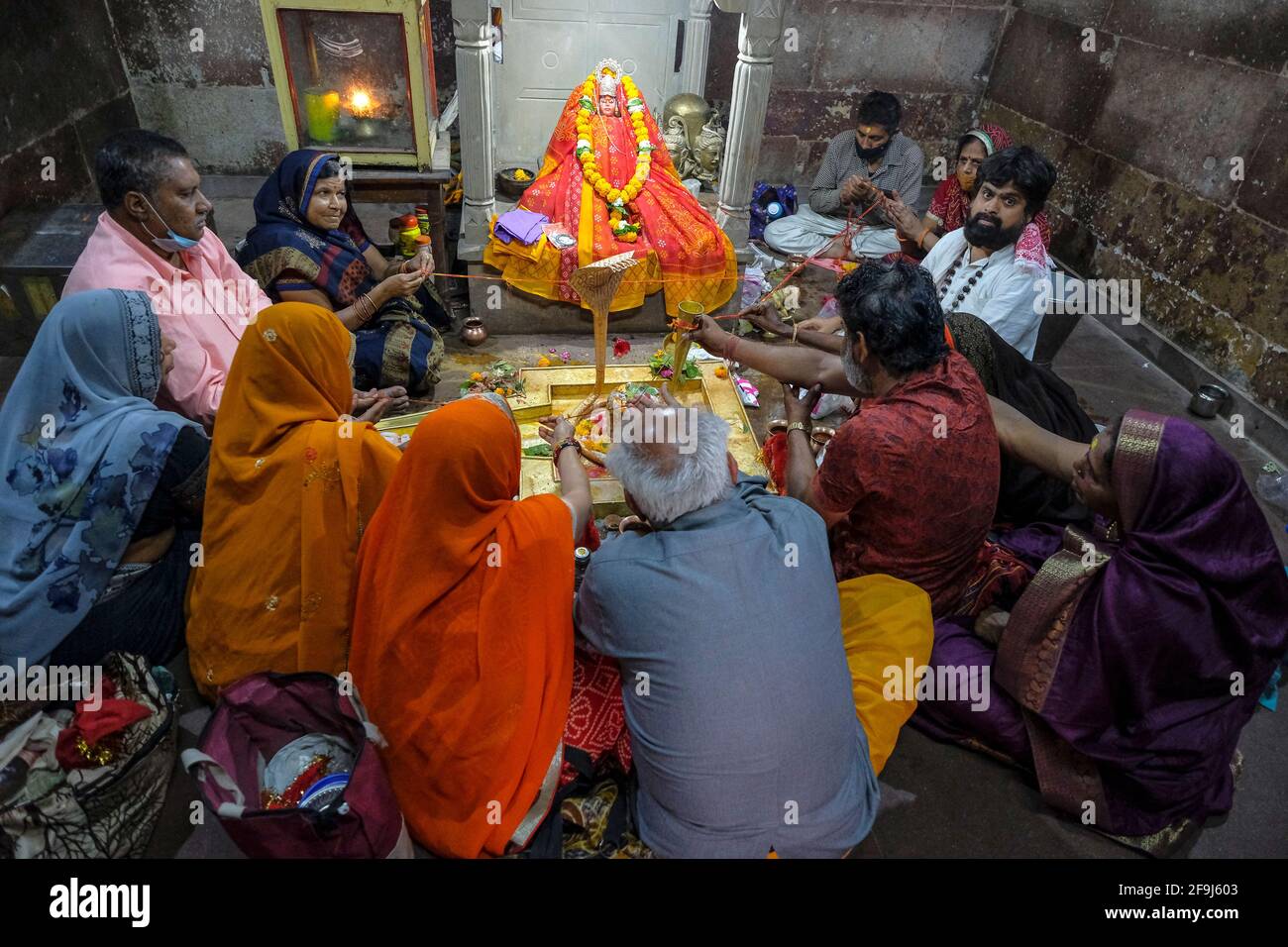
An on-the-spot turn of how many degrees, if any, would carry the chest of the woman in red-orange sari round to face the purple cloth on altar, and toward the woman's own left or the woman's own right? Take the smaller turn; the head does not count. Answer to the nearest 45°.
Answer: approximately 45° to the woman's own left

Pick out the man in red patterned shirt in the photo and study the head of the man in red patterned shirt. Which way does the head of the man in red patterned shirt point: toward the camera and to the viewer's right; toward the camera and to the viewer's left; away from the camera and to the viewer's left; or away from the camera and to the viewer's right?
away from the camera and to the viewer's left

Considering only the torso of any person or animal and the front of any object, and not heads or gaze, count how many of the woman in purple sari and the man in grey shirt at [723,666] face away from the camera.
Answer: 1

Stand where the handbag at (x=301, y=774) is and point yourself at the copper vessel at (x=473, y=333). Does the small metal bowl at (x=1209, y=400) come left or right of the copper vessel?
right

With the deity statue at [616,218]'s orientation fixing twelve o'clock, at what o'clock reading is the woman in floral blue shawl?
The woman in floral blue shawl is roughly at 1 o'clock from the deity statue.

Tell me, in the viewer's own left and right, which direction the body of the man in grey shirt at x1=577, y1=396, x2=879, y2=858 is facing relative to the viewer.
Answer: facing away from the viewer

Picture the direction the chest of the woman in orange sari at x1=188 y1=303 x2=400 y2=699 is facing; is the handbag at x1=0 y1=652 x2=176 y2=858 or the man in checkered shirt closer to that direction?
the man in checkered shirt

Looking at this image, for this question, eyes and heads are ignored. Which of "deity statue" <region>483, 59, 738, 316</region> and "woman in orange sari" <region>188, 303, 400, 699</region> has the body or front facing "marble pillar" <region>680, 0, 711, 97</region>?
the woman in orange sari

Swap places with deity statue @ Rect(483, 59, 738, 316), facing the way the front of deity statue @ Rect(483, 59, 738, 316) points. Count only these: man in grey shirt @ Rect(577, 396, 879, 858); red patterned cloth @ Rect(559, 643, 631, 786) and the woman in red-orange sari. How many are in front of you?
3

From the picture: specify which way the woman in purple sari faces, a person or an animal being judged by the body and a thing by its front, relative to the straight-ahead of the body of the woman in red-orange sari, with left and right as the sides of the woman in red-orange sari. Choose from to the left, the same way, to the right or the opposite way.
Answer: to the left

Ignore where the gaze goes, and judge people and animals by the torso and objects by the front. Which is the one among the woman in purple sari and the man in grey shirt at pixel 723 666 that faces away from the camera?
the man in grey shirt

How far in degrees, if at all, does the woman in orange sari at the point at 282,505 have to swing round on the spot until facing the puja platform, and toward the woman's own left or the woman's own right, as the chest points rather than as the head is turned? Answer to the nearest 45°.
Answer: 0° — they already face it
